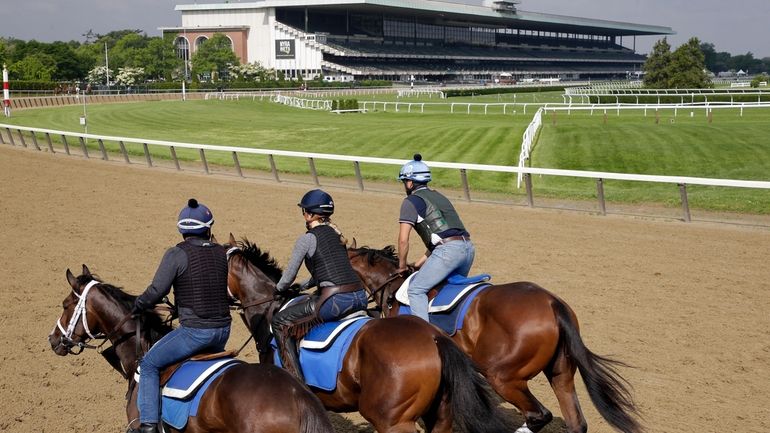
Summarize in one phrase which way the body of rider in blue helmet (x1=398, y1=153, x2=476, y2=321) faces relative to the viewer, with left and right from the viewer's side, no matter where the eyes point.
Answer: facing away from the viewer and to the left of the viewer

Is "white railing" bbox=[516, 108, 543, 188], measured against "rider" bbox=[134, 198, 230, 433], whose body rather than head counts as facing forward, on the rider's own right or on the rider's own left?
on the rider's own right

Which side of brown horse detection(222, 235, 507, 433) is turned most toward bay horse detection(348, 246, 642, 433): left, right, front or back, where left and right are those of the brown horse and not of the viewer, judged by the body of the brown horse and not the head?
right

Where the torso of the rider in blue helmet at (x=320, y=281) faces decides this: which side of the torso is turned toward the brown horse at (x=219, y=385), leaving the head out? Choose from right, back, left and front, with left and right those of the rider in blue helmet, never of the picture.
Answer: left

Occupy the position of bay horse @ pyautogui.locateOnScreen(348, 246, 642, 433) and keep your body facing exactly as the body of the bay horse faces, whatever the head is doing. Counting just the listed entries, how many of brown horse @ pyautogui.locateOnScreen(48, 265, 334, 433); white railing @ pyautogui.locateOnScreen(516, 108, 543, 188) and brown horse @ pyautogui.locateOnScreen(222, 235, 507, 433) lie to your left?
2

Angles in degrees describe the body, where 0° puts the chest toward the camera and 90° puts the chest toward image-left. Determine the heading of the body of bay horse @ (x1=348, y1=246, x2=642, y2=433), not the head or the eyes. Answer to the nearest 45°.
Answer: approximately 135°

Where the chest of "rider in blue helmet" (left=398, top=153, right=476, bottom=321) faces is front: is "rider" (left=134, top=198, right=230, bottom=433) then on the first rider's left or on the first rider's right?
on the first rider's left

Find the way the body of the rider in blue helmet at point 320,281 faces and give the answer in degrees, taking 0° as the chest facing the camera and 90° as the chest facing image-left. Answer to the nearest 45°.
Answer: approximately 135°

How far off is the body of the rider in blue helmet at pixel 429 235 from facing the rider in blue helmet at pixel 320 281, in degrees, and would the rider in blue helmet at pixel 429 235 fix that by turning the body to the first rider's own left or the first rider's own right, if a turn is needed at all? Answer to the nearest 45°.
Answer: approximately 90° to the first rider's own left

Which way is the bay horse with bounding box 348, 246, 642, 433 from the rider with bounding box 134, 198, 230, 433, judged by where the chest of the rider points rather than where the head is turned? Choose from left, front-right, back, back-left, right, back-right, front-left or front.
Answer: back-right
